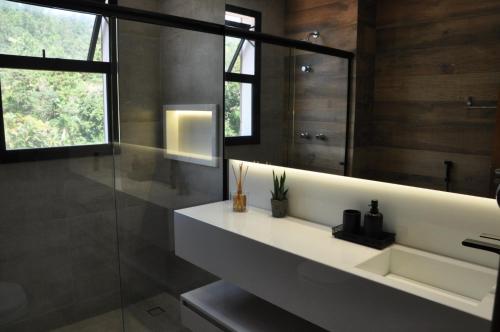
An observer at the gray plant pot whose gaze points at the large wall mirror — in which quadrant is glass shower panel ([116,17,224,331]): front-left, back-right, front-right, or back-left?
back-right

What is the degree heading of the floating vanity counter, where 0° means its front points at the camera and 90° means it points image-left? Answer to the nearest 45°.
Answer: approximately 45°

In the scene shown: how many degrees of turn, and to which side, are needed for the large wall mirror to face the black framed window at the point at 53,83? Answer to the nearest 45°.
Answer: approximately 45° to its right
